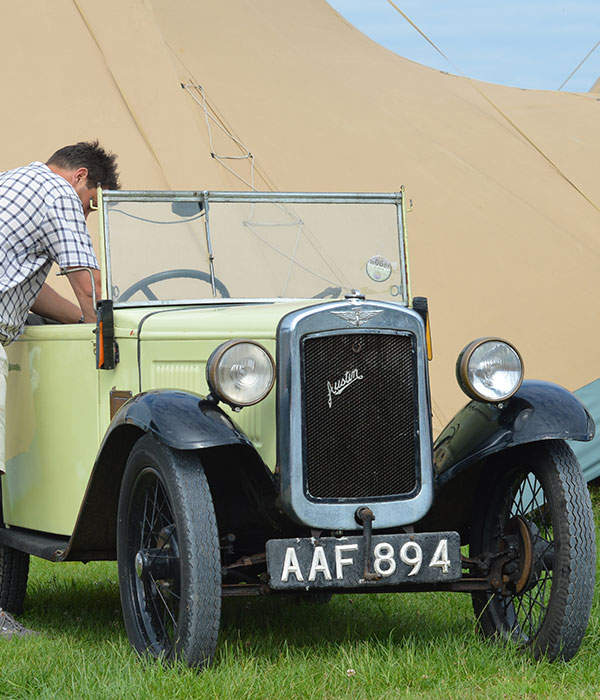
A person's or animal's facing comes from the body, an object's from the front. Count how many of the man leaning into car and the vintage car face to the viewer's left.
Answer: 0

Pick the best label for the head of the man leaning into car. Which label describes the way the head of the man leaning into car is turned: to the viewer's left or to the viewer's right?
to the viewer's right

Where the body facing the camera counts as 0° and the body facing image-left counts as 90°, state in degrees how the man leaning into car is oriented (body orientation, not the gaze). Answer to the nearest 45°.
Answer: approximately 270°

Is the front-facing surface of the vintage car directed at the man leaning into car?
no

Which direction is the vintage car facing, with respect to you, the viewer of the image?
facing the viewer and to the right of the viewer
